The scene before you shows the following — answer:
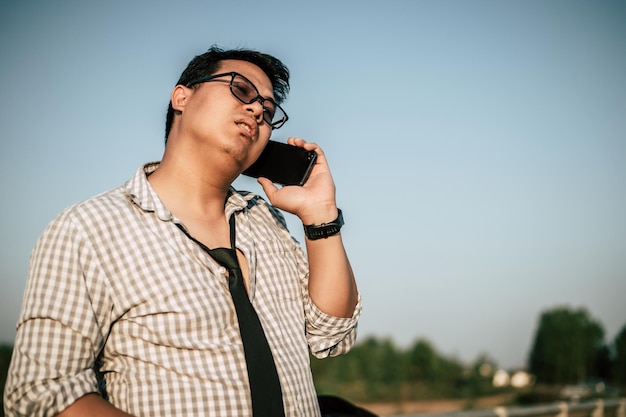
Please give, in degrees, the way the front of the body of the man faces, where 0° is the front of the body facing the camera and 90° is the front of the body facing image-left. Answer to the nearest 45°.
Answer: approximately 315°
